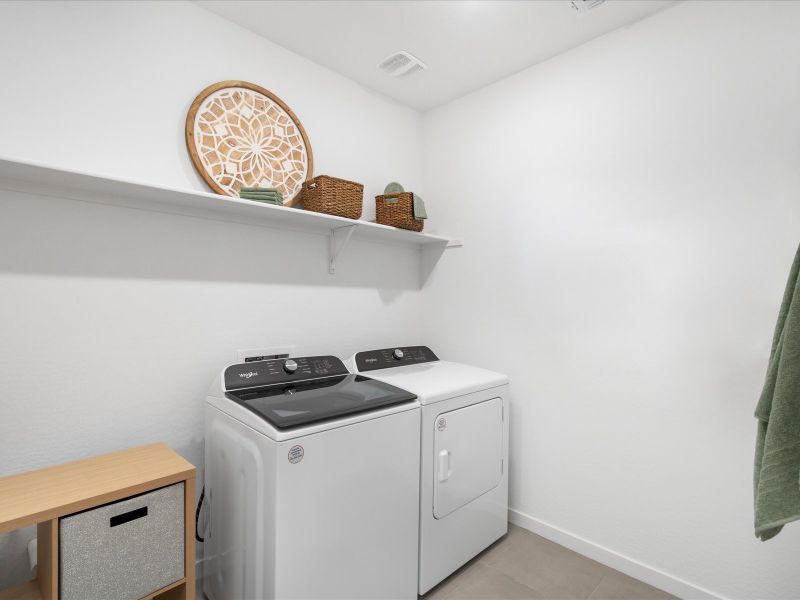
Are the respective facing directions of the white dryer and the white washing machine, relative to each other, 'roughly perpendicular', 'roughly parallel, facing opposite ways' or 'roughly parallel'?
roughly parallel

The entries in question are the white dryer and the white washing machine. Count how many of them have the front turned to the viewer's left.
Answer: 0

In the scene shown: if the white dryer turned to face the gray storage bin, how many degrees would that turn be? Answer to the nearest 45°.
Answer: approximately 90° to its right

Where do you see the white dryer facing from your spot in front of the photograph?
facing the viewer and to the right of the viewer
